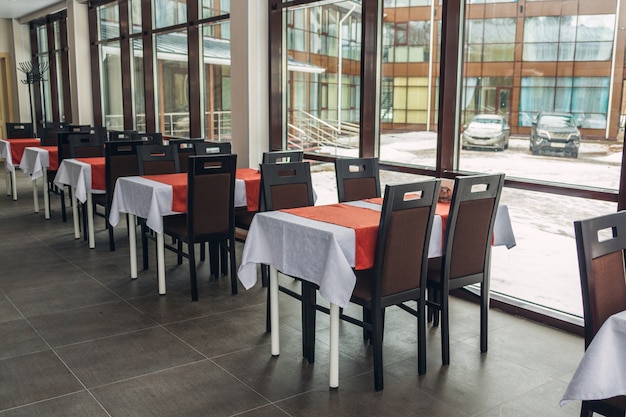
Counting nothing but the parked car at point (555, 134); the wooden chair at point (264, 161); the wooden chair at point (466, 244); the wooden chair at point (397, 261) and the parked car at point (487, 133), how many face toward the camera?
2

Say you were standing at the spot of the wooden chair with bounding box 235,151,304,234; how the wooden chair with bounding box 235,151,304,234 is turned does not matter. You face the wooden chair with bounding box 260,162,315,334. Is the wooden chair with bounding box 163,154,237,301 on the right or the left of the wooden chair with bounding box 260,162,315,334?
right

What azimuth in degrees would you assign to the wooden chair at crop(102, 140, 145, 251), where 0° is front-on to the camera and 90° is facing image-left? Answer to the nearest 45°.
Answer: approximately 135°

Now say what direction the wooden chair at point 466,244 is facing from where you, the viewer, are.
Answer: facing away from the viewer and to the left of the viewer

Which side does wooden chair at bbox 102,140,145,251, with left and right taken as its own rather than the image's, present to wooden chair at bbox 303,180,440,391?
back

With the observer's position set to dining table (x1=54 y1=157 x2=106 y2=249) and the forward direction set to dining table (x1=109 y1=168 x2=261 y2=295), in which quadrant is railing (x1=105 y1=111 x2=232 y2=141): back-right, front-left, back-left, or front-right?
back-left

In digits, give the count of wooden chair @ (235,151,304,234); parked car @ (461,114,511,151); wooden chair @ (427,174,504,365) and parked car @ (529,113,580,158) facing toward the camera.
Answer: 2

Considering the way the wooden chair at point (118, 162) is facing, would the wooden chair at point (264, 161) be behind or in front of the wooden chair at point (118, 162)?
behind
